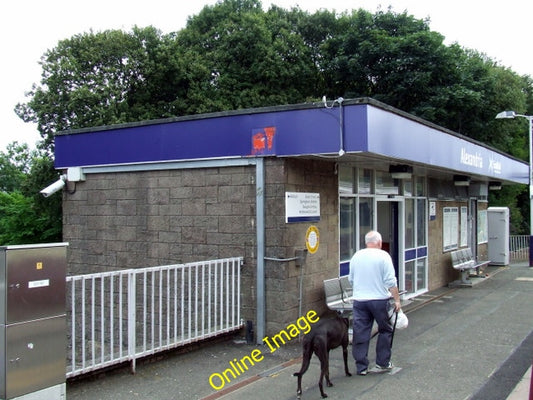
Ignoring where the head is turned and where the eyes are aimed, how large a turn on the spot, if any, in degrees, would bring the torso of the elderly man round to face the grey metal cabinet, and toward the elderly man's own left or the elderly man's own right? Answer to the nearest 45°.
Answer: approximately 135° to the elderly man's own left

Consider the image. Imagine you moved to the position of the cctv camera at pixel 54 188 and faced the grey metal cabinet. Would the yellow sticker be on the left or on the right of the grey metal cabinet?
left

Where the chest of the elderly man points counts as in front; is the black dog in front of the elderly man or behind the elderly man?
behind

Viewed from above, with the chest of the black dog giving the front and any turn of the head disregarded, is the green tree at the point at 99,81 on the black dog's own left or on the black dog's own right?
on the black dog's own left

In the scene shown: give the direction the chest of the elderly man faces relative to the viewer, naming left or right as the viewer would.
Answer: facing away from the viewer

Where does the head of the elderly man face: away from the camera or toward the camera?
away from the camera

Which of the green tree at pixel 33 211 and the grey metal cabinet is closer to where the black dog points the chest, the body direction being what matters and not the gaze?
the green tree

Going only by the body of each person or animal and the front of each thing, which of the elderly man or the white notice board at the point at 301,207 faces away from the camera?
the elderly man

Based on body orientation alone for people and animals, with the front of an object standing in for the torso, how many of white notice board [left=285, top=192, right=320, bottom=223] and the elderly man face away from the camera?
1

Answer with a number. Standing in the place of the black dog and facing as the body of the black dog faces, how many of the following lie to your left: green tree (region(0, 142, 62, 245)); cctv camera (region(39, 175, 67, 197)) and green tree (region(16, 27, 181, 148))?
3

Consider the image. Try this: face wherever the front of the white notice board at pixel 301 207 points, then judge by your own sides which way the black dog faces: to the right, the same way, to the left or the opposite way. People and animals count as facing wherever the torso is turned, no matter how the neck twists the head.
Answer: to the left

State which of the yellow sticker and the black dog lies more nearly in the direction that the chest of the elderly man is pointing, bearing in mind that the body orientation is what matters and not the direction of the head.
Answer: the yellow sticker
